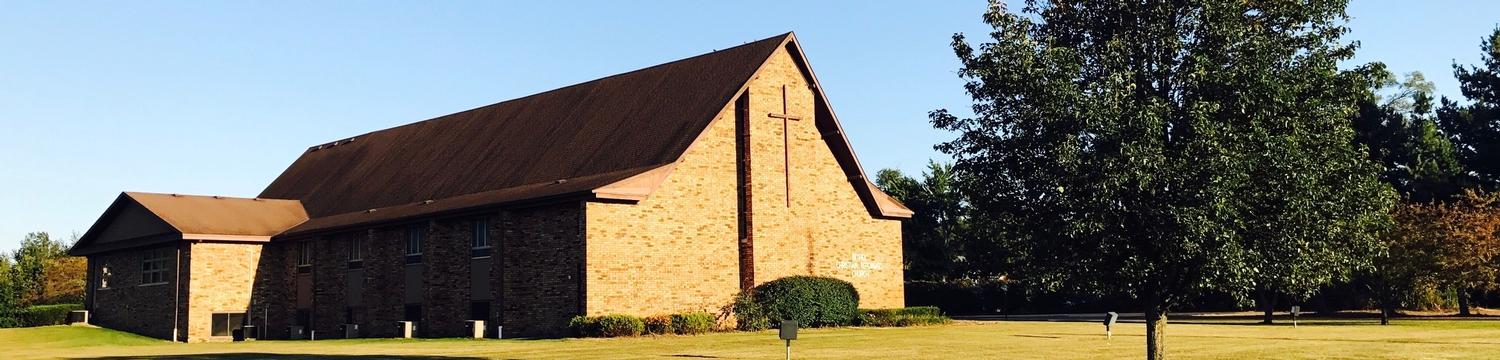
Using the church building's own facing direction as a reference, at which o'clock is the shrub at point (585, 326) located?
The shrub is roughly at 2 o'clock from the church building.

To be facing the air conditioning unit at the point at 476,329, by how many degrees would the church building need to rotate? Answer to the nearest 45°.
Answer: approximately 135° to its right

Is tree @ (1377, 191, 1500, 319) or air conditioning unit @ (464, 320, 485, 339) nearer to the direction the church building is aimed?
the tree

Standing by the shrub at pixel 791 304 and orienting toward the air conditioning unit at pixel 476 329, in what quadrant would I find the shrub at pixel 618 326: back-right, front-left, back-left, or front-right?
front-left

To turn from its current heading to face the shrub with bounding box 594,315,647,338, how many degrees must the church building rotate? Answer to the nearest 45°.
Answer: approximately 45° to its right

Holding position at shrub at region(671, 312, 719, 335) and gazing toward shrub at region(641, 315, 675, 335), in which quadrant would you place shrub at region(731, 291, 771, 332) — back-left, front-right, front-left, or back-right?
back-right

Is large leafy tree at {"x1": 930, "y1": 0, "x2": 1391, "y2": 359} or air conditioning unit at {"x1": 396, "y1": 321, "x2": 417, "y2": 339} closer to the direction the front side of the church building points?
the large leafy tree

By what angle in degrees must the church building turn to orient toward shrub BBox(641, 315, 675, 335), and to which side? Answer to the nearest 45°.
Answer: approximately 45° to its right
